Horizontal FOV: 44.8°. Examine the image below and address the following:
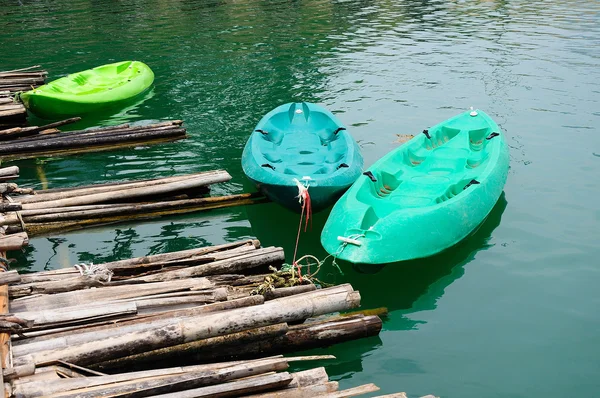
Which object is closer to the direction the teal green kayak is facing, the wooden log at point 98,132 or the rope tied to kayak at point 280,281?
the rope tied to kayak

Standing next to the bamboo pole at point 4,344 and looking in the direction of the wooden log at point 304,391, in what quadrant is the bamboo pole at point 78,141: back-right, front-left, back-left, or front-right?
back-left

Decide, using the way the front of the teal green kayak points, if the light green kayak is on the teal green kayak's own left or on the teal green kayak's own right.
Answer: on the teal green kayak's own right

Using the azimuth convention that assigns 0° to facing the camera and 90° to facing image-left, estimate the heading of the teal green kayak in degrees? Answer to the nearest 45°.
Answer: approximately 45°

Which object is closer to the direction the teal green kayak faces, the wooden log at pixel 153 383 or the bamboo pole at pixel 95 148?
the wooden log

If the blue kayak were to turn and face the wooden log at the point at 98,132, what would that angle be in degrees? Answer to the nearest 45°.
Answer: approximately 135° to its right

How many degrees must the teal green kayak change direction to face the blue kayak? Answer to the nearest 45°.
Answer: approximately 90° to its right

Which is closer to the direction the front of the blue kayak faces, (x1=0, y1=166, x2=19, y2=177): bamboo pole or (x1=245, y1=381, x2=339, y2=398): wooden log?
the wooden log

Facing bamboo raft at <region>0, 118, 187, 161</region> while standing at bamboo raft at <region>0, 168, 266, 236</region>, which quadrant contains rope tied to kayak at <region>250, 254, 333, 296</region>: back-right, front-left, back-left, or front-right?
back-right

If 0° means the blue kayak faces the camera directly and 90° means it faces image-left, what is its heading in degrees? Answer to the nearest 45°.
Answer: approximately 0°

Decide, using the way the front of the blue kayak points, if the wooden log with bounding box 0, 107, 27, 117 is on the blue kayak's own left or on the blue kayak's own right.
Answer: on the blue kayak's own right
